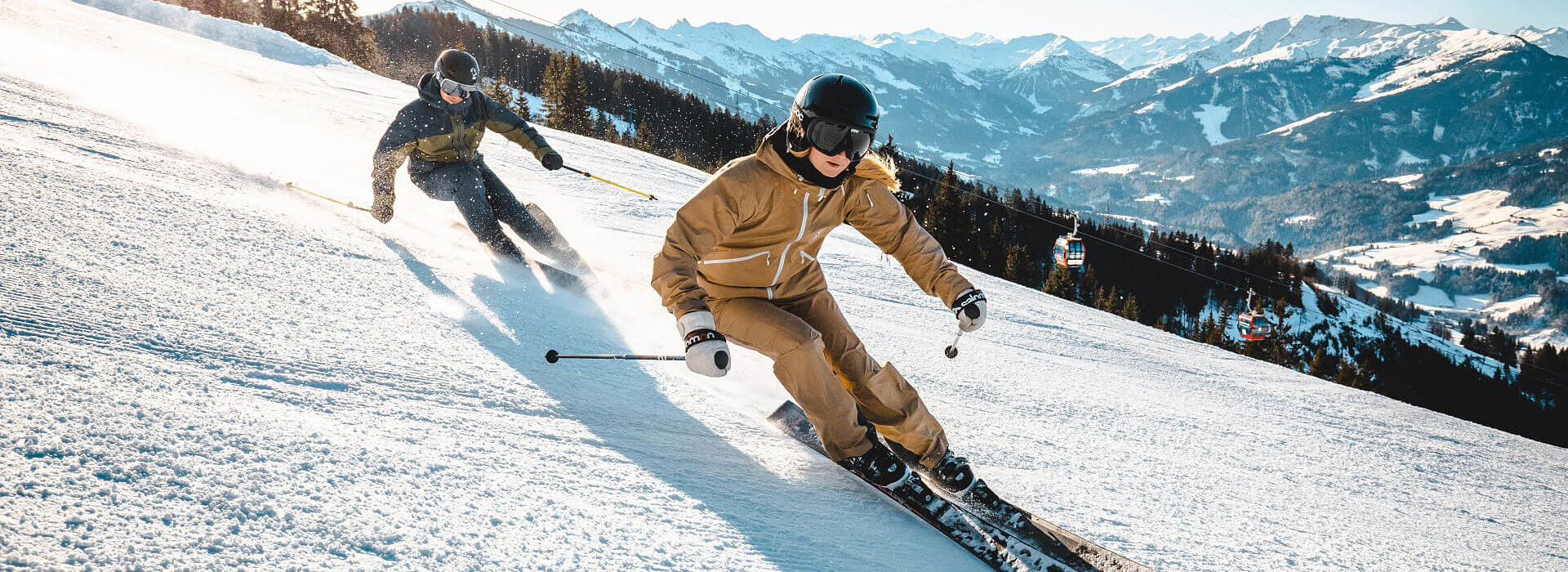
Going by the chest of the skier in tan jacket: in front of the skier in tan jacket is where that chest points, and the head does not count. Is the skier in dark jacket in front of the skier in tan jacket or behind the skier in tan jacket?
behind

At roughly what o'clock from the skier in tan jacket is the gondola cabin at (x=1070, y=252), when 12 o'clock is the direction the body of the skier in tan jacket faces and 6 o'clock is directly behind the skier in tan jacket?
The gondola cabin is roughly at 8 o'clock from the skier in tan jacket.

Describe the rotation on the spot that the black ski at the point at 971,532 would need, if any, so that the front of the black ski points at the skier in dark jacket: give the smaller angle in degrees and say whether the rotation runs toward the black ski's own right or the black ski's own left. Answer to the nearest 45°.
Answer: approximately 180°

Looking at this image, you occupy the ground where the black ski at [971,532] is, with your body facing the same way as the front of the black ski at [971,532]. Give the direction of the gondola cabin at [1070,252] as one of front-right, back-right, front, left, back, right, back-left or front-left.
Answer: back-left

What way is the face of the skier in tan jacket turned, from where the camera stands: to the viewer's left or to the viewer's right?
to the viewer's right

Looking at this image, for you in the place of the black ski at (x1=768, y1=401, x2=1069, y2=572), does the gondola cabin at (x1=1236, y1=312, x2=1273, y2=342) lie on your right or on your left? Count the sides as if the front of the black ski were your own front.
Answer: on your left

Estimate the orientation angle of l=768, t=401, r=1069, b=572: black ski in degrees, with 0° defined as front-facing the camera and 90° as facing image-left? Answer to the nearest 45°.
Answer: approximately 315°

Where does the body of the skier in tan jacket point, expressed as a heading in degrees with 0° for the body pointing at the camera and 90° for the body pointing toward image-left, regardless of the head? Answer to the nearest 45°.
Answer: approximately 315°
